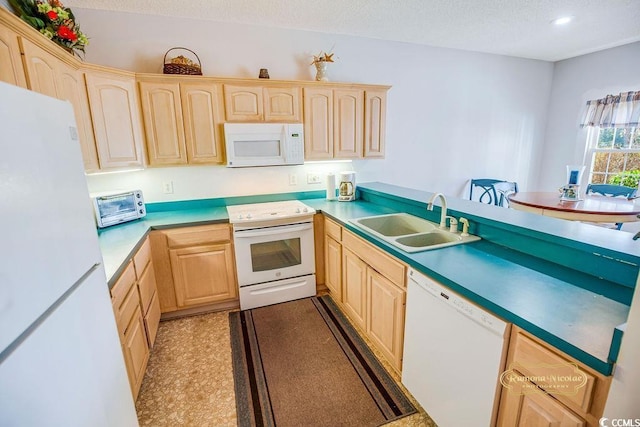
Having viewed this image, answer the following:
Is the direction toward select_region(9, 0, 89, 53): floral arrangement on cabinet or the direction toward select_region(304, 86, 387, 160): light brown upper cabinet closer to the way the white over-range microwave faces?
the floral arrangement on cabinet

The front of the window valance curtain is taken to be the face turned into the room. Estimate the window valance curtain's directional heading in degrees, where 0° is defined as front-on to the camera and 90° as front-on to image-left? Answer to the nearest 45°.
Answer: approximately 45°

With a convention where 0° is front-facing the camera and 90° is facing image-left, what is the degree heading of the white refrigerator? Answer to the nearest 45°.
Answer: approximately 315°

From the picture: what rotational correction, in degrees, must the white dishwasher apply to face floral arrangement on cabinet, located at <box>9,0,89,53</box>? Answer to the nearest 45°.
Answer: approximately 45° to its right

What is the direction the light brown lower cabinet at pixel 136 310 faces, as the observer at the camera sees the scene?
facing to the right of the viewer

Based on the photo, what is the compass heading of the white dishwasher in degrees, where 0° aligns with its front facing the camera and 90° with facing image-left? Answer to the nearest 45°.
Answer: approximately 45°

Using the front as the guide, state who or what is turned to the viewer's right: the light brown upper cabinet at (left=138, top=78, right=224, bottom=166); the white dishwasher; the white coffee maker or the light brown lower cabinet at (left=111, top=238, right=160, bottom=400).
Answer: the light brown lower cabinet

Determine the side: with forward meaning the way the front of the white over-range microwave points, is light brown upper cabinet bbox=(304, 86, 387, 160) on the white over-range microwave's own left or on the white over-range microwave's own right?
on the white over-range microwave's own left

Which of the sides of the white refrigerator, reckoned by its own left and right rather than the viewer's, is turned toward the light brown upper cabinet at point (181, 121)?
left

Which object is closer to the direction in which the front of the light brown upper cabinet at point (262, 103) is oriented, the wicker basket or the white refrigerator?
the white refrigerator

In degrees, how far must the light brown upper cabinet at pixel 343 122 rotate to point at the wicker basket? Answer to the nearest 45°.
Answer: approximately 90° to its right

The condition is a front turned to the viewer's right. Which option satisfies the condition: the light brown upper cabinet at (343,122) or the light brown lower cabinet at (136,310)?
the light brown lower cabinet
